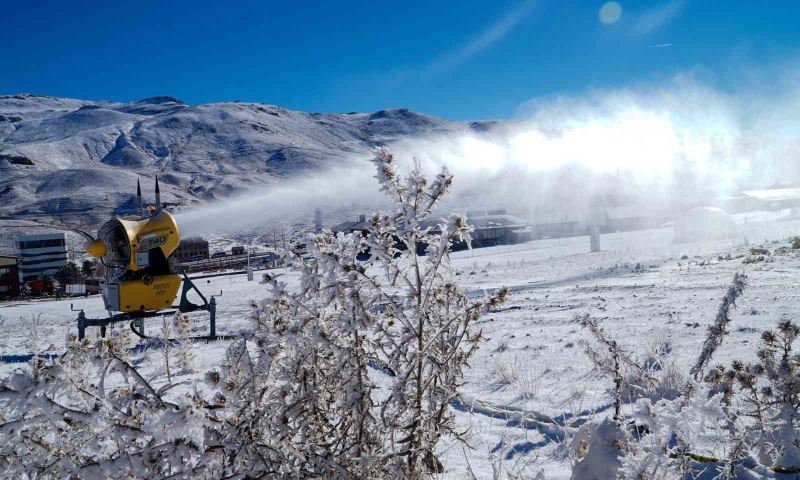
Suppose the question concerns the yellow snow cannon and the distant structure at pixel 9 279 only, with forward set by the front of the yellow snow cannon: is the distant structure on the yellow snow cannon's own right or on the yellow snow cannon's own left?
on the yellow snow cannon's own left

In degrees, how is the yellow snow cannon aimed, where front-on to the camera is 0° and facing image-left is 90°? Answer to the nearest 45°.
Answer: approximately 225°

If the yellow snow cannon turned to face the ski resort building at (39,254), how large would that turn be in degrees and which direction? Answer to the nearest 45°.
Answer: approximately 45° to its left

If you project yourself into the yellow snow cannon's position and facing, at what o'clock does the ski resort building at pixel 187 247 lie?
The ski resort building is roughly at 11 o'clock from the yellow snow cannon.

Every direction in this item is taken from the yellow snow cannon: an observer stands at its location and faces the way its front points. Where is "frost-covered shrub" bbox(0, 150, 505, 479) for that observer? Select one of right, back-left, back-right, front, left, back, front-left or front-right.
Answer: back-right
